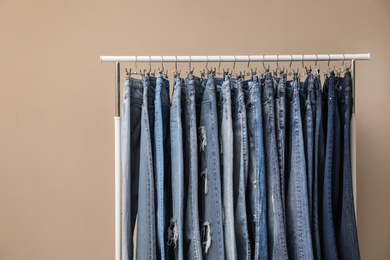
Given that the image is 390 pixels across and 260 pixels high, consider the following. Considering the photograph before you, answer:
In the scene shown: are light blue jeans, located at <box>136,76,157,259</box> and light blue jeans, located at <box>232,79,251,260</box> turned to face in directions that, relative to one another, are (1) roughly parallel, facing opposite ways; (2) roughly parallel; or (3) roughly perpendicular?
roughly parallel

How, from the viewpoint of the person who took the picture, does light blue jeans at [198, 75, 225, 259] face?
facing to the left of the viewer

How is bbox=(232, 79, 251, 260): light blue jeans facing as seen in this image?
to the viewer's left

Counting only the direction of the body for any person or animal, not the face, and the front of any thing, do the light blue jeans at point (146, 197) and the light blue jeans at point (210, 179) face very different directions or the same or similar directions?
same or similar directions

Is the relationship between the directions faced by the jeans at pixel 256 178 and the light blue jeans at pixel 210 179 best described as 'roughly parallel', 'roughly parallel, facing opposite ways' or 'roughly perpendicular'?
roughly parallel

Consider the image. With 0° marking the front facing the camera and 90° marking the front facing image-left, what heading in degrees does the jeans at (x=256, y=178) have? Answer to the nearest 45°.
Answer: approximately 90°
